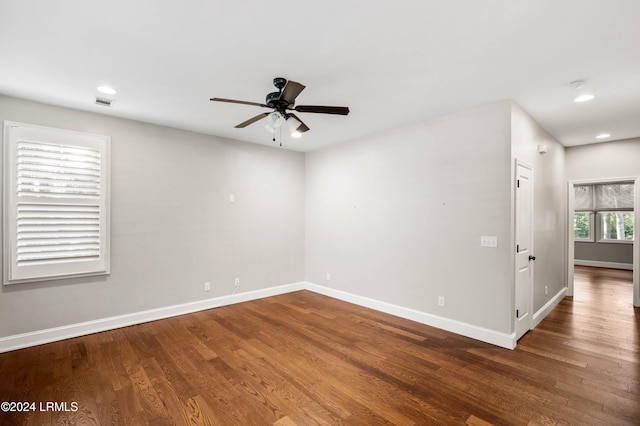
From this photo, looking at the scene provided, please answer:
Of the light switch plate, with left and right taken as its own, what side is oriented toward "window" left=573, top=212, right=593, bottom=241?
back

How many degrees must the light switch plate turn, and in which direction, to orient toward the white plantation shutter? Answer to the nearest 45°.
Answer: approximately 45° to its right

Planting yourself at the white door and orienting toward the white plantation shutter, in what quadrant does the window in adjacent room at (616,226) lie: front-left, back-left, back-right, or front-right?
back-right

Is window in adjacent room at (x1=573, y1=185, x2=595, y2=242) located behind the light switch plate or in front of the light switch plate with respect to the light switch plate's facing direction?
behind

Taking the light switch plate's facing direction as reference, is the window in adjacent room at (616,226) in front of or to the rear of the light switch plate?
to the rear

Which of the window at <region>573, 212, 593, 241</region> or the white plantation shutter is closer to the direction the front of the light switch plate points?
the white plantation shutter

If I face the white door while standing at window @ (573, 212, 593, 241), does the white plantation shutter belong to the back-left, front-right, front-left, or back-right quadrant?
front-right

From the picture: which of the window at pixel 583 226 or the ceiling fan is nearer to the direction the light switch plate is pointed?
the ceiling fan

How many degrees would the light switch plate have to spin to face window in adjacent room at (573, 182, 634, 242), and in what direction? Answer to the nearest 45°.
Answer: approximately 180°

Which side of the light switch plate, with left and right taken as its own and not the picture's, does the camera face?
front

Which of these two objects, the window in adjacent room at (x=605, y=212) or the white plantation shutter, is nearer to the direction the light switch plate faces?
the white plantation shutter

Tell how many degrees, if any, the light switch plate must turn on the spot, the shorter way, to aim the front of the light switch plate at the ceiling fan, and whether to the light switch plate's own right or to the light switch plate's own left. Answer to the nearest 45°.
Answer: approximately 45° to the light switch plate's own right
